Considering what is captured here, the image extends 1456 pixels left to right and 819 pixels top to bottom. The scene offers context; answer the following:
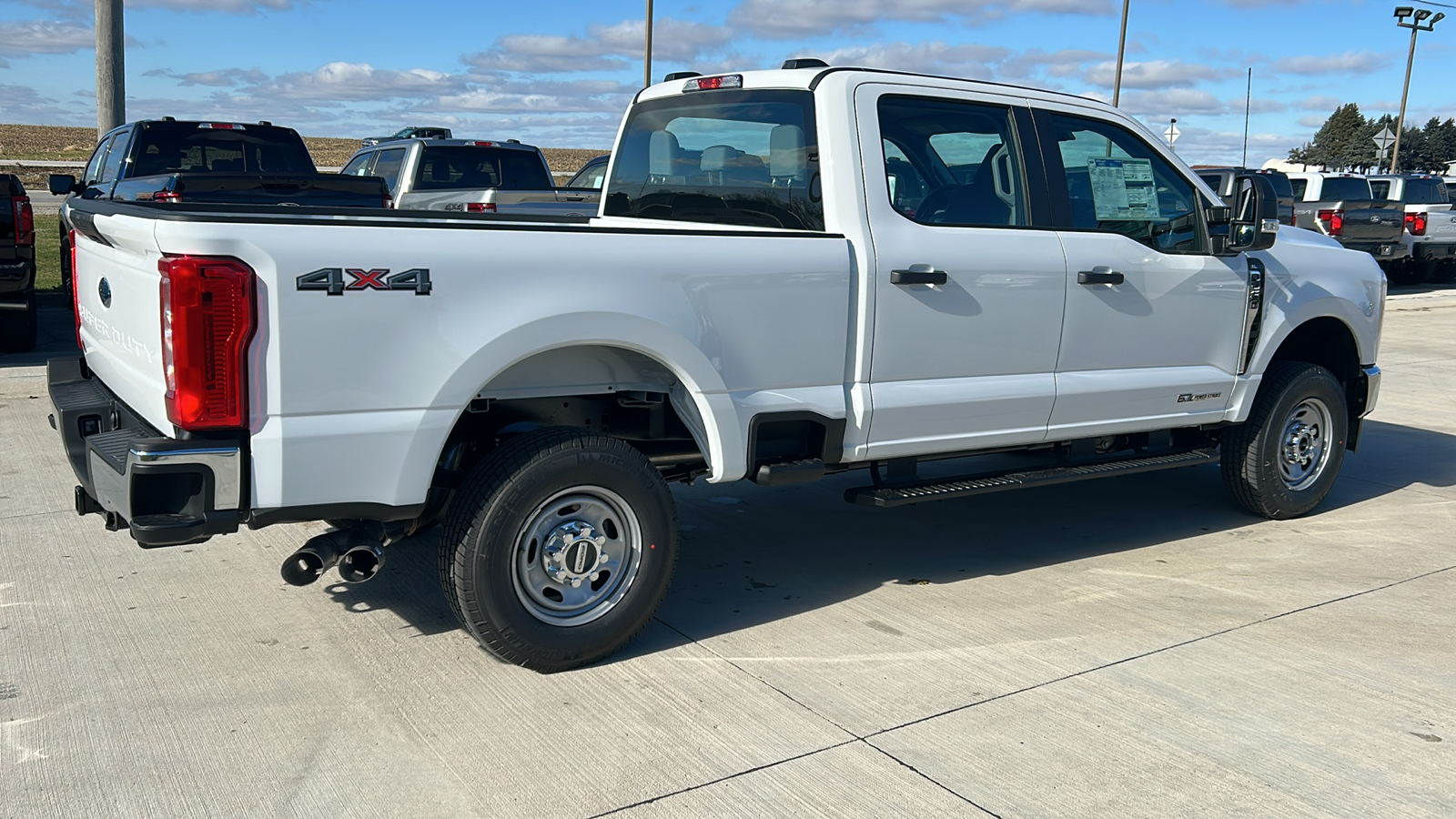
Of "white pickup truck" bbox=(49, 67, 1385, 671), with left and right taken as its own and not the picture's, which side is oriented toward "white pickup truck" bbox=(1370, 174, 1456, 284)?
front

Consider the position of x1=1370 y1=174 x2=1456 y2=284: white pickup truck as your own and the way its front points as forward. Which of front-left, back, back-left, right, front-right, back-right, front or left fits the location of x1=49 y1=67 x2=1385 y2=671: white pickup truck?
back-left

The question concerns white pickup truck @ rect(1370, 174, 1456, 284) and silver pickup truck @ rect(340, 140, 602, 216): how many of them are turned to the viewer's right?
0

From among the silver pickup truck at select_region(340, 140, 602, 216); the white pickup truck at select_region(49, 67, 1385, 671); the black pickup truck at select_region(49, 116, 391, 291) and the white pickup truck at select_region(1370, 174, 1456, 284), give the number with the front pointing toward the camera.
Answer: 0

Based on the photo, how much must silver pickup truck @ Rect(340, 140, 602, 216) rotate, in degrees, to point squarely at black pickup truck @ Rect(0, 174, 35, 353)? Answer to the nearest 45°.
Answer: approximately 90° to its left

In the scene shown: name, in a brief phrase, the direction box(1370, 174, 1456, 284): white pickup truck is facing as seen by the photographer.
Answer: facing away from the viewer and to the left of the viewer

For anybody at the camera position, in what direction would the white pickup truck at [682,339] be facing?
facing away from the viewer and to the right of the viewer

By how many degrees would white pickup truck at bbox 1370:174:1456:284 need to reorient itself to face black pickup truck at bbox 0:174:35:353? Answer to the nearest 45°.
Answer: approximately 90° to its left

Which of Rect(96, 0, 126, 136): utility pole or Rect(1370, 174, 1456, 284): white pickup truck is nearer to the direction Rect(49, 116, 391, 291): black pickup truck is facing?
the utility pole

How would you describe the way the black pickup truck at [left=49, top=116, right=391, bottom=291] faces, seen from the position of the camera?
facing away from the viewer and to the left of the viewer

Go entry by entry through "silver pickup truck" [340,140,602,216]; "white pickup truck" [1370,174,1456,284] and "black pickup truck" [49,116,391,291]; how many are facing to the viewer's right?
0

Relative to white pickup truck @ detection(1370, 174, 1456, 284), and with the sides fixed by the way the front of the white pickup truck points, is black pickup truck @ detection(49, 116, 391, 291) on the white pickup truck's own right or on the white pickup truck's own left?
on the white pickup truck's own left

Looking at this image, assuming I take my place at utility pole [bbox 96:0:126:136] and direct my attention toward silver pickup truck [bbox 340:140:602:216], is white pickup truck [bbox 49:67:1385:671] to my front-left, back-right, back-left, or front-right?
front-right
